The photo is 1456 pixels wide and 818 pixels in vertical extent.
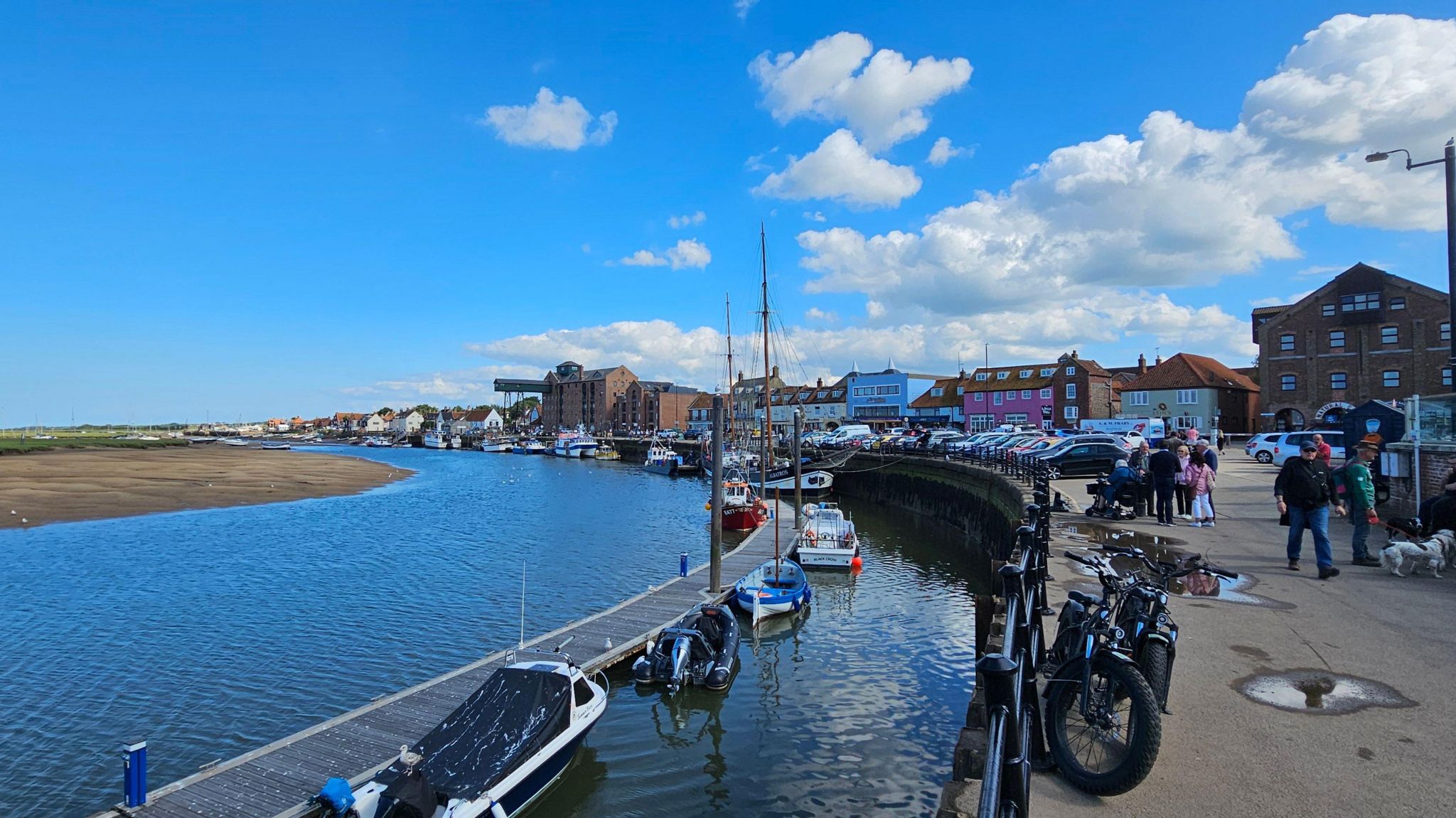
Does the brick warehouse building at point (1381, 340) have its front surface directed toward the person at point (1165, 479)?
yes

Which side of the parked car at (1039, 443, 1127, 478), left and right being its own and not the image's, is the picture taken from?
left

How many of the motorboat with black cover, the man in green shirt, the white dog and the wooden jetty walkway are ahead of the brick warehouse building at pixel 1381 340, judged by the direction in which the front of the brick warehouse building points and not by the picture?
4

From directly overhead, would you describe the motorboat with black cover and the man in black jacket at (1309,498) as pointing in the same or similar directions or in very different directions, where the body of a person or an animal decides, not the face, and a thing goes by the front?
very different directions

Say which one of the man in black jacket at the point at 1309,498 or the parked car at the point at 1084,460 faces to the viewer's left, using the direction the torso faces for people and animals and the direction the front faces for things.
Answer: the parked car

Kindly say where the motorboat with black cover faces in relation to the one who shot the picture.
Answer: facing away from the viewer and to the right of the viewer

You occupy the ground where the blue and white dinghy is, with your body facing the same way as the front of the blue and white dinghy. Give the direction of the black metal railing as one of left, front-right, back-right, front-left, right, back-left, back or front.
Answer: back-right

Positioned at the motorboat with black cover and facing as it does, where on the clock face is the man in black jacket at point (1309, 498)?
The man in black jacket is roughly at 2 o'clock from the motorboat with black cover.
